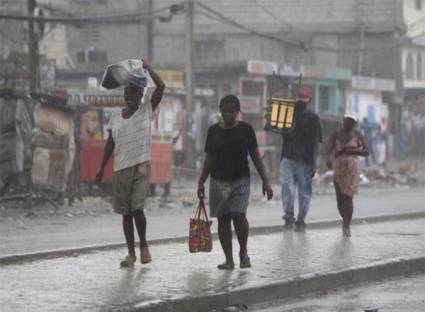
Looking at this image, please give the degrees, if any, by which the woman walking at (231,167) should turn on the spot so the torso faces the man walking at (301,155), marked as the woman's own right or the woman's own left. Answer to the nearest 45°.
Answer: approximately 180°

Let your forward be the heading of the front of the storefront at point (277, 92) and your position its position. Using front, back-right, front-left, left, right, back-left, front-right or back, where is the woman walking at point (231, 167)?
front-right

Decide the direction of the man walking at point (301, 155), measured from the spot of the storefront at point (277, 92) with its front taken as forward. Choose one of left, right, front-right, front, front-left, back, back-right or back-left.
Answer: front-right

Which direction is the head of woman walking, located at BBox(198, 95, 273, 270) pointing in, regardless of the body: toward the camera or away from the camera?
toward the camera

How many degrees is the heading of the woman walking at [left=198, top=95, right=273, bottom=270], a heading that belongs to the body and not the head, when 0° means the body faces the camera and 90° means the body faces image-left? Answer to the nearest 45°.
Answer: approximately 0°

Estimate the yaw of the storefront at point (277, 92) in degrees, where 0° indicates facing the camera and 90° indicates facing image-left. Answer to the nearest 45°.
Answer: approximately 315°

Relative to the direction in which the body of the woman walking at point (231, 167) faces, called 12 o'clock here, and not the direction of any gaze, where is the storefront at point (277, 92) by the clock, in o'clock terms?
The storefront is roughly at 6 o'clock from the woman walking.

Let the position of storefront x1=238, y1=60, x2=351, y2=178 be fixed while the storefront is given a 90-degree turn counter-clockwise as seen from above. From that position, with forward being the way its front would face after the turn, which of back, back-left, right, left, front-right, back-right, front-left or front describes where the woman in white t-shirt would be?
back-right

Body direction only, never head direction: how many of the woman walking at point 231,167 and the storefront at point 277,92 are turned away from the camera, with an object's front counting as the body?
0

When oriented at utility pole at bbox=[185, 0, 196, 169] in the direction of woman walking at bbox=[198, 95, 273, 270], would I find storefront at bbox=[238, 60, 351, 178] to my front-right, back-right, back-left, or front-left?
back-left

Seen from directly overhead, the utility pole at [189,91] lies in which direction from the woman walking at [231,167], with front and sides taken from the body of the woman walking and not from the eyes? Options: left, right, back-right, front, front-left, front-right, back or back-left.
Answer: back

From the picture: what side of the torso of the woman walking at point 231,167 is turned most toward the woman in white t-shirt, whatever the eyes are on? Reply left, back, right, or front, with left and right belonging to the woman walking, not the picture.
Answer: right
